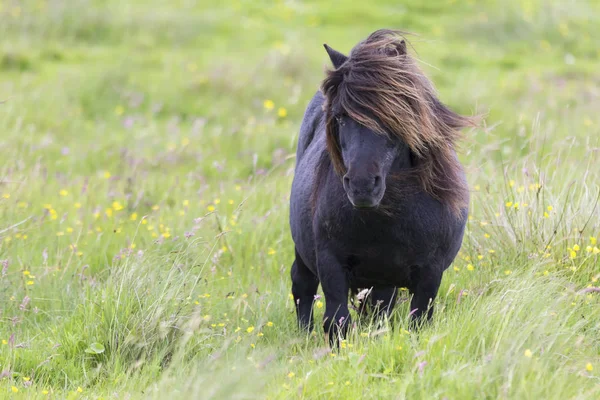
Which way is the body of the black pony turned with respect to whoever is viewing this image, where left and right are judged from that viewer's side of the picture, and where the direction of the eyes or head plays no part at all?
facing the viewer
